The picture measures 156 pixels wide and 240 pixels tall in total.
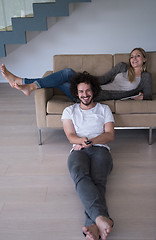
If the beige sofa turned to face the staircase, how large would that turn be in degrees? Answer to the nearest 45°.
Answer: approximately 135° to its right

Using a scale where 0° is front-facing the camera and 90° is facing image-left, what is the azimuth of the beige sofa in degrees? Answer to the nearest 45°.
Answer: approximately 0°
